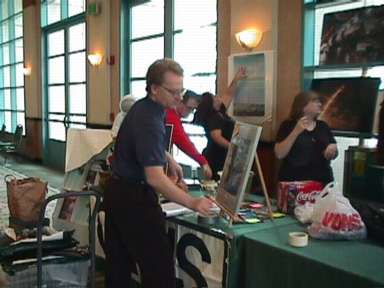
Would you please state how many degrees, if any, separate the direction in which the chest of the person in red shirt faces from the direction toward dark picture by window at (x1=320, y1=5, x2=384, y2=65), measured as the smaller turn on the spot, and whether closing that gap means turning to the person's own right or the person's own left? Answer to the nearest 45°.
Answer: approximately 45° to the person's own left

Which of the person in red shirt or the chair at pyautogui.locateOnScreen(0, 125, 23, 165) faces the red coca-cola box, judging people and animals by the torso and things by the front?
the person in red shirt

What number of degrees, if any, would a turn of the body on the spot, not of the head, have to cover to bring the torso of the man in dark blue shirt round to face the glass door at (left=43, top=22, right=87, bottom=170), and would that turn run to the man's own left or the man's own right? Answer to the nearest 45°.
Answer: approximately 90° to the man's own left

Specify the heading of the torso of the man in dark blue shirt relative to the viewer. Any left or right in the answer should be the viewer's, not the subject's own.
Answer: facing to the right of the viewer

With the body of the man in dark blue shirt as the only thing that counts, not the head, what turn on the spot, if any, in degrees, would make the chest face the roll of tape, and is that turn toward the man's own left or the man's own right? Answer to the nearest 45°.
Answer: approximately 45° to the man's own right
